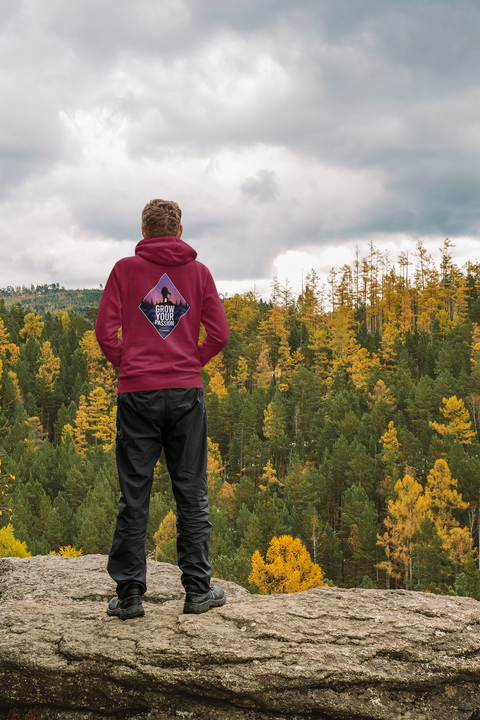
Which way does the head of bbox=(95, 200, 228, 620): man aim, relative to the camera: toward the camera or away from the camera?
away from the camera

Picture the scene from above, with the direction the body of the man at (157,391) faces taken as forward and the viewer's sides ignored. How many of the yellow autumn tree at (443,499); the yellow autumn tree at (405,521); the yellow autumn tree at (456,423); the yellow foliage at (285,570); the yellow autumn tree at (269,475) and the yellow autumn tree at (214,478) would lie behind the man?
0

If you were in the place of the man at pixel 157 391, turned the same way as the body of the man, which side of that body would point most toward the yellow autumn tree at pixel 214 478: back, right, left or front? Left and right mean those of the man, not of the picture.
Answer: front

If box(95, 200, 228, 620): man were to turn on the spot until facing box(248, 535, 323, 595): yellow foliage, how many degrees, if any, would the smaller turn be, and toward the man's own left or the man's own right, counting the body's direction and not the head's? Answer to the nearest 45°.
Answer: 0° — they already face it

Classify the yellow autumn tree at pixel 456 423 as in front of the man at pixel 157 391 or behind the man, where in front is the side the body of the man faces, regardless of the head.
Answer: in front

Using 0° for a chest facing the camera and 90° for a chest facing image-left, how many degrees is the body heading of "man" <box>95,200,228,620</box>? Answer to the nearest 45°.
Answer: approximately 180°

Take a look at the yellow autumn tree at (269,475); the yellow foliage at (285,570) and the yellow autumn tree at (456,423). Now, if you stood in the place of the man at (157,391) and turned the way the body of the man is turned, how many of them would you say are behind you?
0

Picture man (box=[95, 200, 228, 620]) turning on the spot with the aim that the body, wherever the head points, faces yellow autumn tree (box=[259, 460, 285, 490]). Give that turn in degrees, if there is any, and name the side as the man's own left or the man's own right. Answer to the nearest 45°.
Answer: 0° — they already face it
